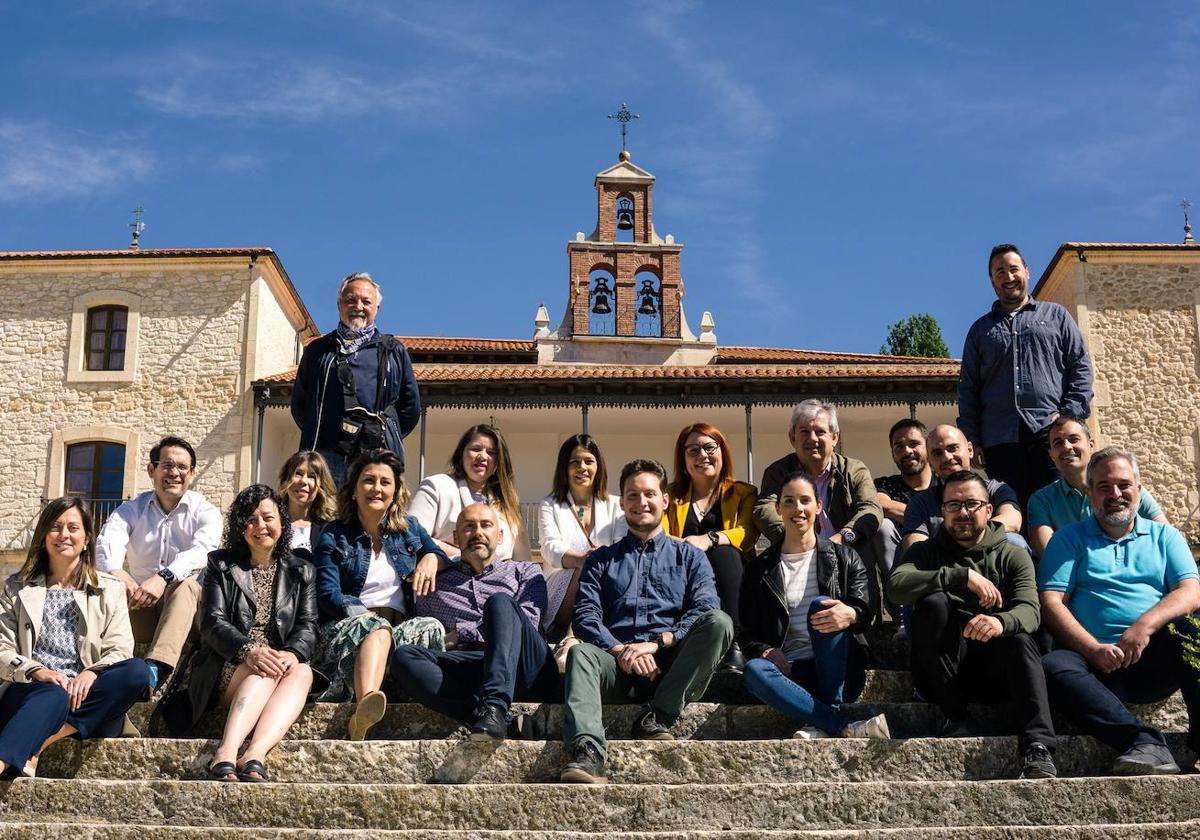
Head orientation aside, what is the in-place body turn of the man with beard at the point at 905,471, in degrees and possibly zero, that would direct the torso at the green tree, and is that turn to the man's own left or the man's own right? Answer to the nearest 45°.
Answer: approximately 180°

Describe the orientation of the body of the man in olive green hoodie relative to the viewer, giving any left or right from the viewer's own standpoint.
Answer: facing the viewer

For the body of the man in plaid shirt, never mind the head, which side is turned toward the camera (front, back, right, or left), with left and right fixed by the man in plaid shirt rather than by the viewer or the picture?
front

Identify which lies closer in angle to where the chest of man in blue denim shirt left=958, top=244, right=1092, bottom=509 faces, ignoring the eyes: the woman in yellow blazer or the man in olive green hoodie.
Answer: the man in olive green hoodie

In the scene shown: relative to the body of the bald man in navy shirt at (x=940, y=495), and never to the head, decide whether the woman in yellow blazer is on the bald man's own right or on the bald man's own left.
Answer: on the bald man's own right

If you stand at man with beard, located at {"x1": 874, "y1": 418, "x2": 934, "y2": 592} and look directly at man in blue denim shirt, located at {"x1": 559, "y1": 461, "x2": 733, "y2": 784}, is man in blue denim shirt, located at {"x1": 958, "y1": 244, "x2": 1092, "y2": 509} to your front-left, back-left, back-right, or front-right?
back-left

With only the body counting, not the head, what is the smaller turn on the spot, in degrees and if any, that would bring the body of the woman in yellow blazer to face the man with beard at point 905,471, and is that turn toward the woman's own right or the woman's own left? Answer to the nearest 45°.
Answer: approximately 90° to the woman's own left

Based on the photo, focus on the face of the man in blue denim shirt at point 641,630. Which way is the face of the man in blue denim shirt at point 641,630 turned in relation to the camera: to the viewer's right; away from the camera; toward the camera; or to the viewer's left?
toward the camera

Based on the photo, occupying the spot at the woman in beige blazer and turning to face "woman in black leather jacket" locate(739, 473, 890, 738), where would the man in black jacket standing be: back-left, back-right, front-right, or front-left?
front-left

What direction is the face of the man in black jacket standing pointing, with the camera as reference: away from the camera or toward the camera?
toward the camera

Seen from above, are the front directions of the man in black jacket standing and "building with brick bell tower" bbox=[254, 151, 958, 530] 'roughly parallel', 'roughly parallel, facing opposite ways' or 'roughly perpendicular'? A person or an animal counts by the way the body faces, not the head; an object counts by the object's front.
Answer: roughly parallel

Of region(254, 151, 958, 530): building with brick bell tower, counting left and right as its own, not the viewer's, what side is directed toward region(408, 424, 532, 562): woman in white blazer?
front

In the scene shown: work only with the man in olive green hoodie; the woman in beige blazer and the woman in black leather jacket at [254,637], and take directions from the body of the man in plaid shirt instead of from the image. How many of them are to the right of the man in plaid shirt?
2

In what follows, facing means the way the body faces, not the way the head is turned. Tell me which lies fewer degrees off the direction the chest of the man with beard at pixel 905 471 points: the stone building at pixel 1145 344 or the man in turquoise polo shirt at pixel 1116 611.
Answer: the man in turquoise polo shirt

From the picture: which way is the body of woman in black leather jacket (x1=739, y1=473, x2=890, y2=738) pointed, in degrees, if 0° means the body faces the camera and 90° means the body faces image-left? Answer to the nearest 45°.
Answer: approximately 0°

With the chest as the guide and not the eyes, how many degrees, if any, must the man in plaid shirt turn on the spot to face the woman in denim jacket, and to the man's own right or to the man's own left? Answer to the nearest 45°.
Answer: approximately 135° to the man's own right

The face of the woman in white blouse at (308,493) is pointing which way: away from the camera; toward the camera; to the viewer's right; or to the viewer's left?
toward the camera
